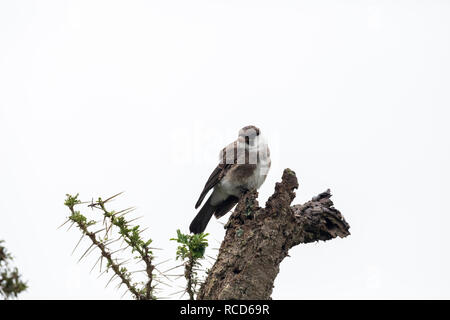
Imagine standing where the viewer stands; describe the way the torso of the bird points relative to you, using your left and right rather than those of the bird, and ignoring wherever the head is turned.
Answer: facing the viewer and to the right of the viewer
